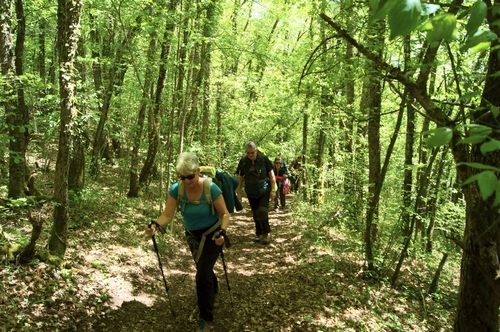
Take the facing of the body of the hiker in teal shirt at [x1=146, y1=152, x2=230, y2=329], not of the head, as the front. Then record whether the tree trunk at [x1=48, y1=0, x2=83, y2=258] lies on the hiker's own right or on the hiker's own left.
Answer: on the hiker's own right

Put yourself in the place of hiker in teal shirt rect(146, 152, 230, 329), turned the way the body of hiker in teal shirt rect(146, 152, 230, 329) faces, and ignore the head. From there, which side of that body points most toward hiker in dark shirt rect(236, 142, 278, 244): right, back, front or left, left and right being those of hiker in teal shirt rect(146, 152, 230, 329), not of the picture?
back

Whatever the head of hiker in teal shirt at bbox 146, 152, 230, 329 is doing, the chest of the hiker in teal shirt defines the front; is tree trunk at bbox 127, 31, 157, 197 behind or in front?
behind

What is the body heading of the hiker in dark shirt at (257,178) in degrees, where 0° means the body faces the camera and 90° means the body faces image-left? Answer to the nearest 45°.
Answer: approximately 0°

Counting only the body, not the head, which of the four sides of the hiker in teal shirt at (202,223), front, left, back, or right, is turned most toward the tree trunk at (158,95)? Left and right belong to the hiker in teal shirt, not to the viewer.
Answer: back

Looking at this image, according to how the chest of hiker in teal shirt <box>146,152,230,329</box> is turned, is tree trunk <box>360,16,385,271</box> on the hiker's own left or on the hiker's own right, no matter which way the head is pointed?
on the hiker's own left

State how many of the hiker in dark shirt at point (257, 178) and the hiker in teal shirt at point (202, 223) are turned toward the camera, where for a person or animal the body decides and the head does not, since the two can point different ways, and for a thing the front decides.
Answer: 2

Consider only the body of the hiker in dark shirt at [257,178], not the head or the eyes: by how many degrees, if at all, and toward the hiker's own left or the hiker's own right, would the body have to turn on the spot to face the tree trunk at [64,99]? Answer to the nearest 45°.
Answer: approximately 45° to the hiker's own right

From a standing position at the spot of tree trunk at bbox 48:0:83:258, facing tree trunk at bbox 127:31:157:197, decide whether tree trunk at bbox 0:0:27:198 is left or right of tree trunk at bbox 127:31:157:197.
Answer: left

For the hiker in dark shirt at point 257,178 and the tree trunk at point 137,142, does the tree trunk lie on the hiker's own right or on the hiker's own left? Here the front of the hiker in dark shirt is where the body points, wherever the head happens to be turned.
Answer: on the hiker's own right

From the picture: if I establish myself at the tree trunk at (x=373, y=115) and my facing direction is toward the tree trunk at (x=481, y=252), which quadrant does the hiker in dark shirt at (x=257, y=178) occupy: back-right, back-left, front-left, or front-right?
back-right

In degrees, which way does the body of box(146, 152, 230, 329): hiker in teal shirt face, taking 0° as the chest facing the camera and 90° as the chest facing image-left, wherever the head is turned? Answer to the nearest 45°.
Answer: approximately 0°

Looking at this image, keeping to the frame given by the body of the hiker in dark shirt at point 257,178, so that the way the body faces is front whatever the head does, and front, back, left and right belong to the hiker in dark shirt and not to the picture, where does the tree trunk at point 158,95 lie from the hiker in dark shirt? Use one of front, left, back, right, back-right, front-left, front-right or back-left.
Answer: back-right
